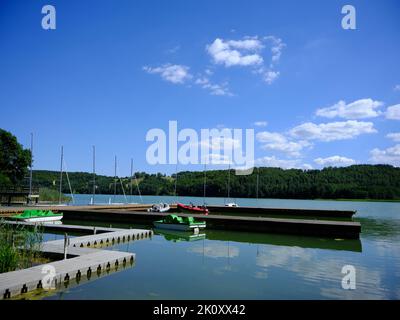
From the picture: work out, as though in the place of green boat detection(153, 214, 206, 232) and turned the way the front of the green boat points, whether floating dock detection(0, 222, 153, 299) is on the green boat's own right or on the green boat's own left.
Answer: on the green boat's own left

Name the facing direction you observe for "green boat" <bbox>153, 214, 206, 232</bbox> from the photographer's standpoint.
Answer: facing to the left of the viewer

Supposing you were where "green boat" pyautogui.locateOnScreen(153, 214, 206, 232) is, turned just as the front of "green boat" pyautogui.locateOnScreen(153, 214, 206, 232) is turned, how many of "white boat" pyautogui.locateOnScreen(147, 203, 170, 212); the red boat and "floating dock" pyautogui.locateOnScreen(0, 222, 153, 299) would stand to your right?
2

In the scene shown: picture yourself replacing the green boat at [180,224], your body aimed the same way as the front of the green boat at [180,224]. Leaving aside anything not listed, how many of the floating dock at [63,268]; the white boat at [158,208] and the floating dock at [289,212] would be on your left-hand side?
1
